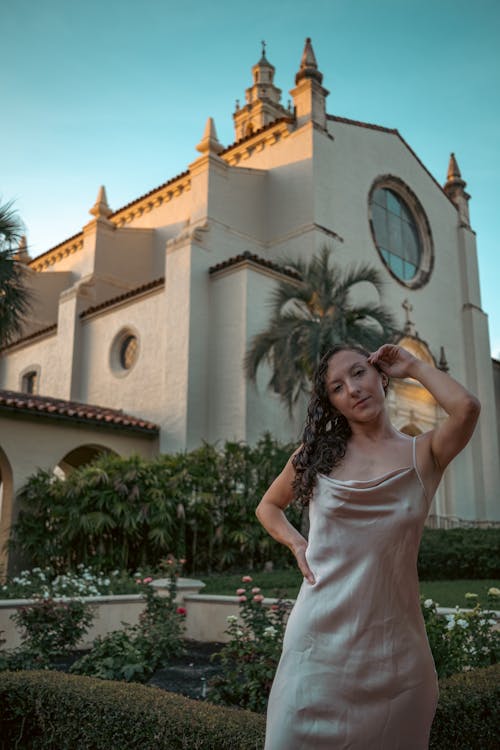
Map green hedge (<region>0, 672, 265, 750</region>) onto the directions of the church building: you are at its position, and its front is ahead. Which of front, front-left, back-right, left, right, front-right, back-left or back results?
front-right

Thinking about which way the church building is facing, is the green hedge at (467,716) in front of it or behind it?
in front

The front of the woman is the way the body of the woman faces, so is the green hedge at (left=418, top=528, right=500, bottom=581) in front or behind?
behind

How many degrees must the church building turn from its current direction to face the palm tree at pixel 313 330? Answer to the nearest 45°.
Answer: approximately 45° to its right

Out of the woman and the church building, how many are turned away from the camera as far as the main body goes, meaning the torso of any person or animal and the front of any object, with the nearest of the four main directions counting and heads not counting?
0

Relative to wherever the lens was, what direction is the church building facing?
facing the viewer and to the right of the viewer

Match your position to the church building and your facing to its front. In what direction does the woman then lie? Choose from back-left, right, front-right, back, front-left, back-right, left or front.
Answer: front-right

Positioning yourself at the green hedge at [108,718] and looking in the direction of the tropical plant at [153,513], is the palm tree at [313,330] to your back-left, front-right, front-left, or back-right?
front-right

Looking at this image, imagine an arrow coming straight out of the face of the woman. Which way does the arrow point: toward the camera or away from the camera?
toward the camera

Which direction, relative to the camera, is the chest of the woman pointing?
toward the camera

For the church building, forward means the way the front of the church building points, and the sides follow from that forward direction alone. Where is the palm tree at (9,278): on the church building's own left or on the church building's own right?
on the church building's own right

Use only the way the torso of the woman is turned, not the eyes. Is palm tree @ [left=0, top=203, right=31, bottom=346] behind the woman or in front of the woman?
behind
